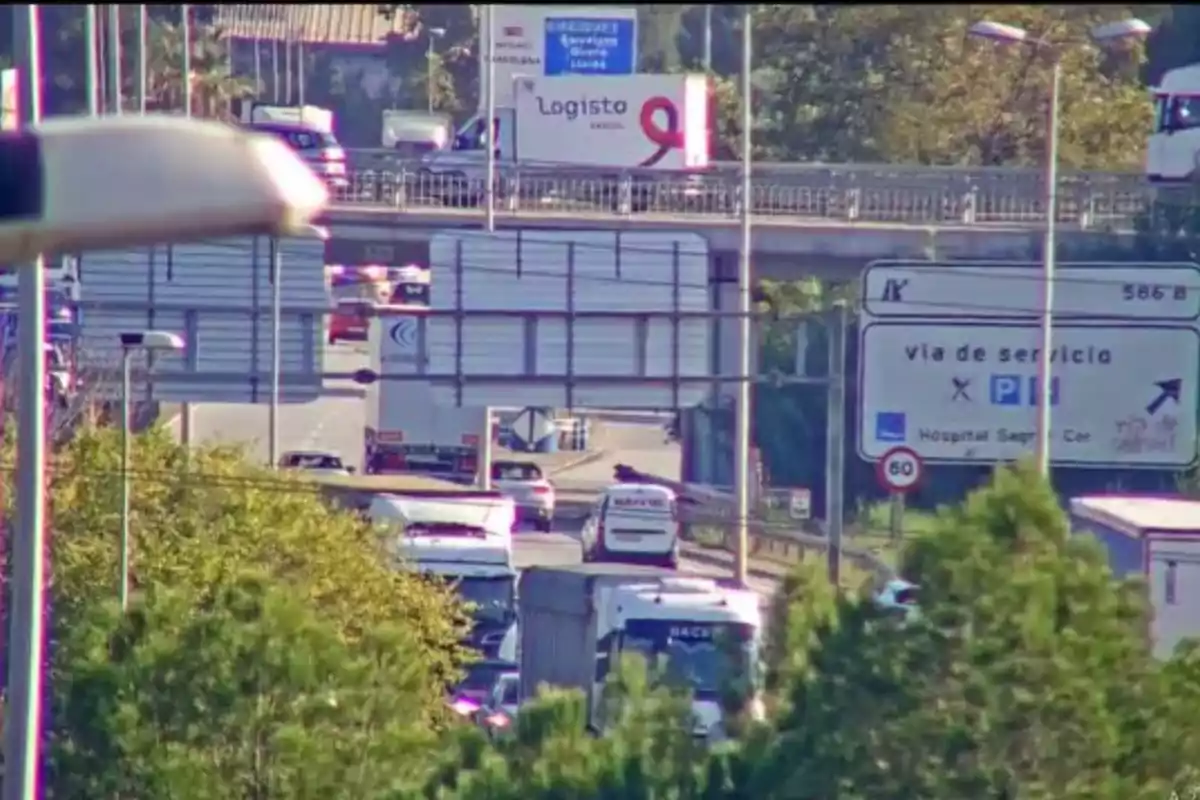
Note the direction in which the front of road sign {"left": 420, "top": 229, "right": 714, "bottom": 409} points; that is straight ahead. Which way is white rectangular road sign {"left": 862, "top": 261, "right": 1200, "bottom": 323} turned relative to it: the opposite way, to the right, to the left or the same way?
the opposite way

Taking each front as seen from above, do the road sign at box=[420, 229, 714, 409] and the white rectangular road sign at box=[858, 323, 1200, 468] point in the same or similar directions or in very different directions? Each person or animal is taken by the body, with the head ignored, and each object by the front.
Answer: very different directions

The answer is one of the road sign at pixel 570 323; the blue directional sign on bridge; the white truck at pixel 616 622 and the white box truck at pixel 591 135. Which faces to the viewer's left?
the white box truck

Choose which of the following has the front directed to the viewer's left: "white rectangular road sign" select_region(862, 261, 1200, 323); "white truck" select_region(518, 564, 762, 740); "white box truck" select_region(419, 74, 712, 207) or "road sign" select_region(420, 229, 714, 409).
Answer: the white box truck

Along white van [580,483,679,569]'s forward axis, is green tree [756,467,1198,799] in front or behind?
behind

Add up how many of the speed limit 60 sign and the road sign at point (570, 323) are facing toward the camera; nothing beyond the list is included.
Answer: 1

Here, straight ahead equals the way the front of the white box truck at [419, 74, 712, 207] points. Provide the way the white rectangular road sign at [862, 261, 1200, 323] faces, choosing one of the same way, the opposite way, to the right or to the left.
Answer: to the left

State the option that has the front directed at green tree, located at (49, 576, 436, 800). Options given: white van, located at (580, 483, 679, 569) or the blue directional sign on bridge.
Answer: the blue directional sign on bridge

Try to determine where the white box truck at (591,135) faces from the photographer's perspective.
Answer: facing to the left of the viewer

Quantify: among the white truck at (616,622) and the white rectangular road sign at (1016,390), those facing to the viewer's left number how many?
0

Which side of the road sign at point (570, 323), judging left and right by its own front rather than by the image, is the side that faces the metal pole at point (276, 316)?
left

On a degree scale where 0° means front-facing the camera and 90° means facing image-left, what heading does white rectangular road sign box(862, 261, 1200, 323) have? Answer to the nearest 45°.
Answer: approximately 0°

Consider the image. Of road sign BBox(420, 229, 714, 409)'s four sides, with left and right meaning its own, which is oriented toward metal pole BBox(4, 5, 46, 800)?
back
